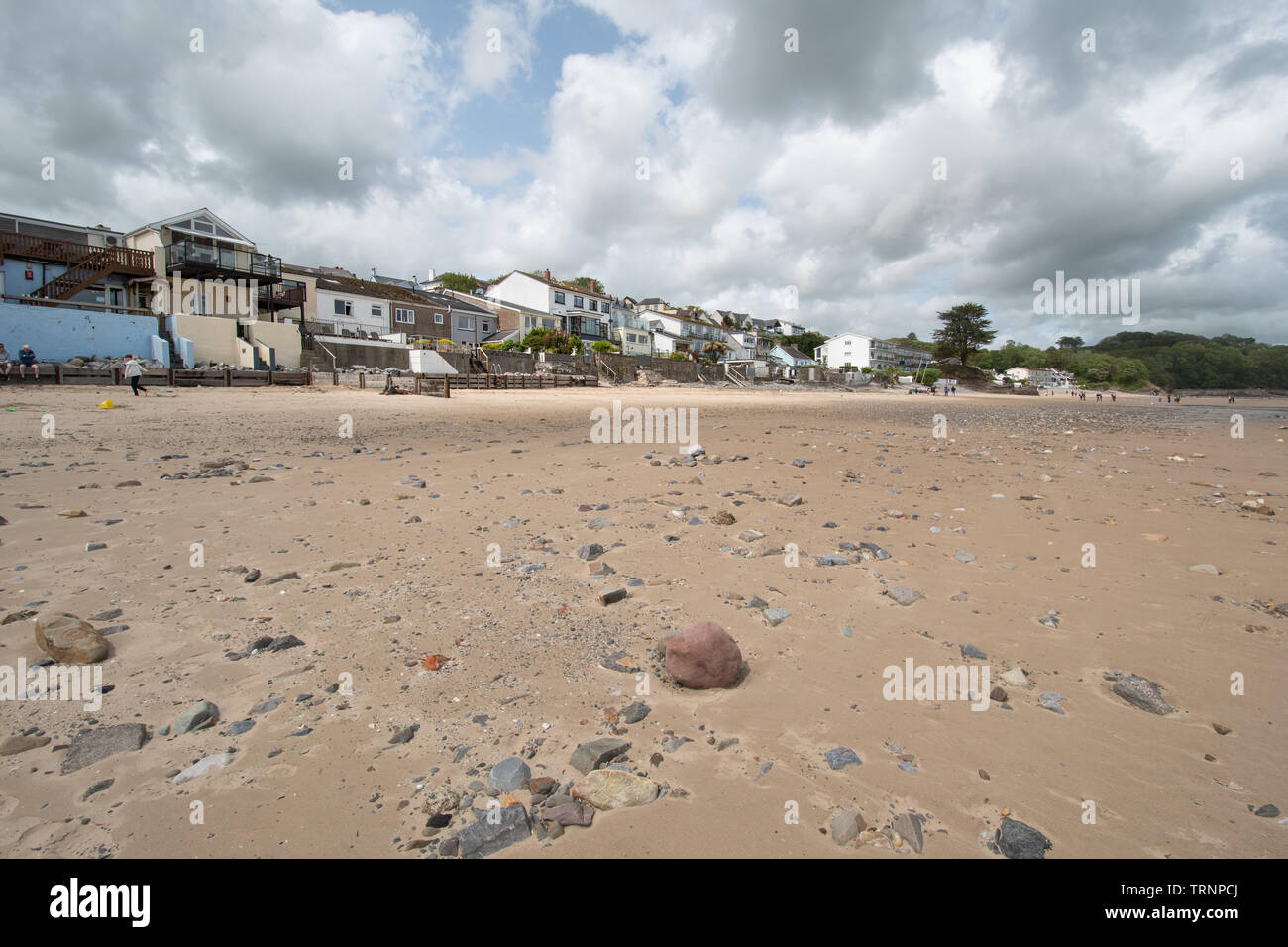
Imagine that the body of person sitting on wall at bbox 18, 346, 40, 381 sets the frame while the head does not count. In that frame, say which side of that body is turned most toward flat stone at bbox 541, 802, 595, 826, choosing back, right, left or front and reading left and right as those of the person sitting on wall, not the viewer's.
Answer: front

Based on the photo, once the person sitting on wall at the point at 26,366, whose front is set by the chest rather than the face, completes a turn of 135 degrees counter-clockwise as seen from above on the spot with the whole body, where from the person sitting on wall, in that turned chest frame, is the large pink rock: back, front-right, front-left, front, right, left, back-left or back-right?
back-right

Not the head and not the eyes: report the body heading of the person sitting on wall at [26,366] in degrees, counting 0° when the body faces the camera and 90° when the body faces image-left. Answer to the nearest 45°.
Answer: approximately 0°

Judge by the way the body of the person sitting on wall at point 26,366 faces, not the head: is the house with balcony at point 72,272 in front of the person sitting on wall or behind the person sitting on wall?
behind

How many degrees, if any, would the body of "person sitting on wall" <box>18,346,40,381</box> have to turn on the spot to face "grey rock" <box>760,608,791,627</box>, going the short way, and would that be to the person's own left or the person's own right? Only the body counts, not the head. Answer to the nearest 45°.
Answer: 0° — they already face it

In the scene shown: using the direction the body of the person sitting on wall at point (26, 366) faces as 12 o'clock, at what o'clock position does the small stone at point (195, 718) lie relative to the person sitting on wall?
The small stone is roughly at 12 o'clock from the person sitting on wall.

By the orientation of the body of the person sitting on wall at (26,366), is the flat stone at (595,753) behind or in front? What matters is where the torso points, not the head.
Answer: in front

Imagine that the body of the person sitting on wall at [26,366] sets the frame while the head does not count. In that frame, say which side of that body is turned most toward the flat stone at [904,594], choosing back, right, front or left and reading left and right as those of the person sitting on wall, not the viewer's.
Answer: front

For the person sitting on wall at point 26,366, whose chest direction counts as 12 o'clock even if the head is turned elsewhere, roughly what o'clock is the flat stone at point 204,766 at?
The flat stone is roughly at 12 o'clock from the person sitting on wall.
